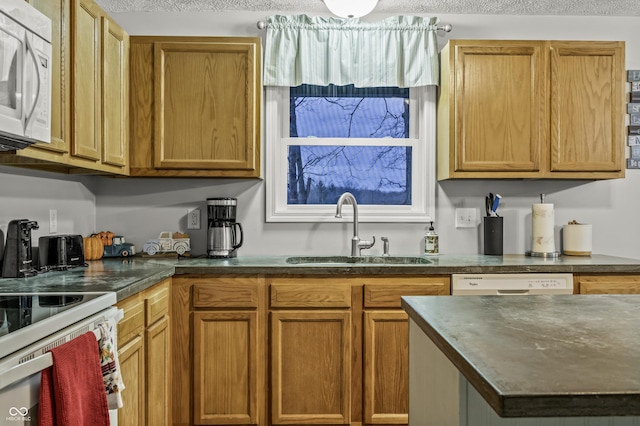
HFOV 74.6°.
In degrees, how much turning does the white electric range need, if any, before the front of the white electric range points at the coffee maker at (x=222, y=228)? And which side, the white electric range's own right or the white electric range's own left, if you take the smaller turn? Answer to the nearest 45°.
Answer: approximately 90° to the white electric range's own left

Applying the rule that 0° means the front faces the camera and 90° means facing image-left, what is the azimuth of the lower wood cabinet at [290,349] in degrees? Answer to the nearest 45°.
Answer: approximately 0°

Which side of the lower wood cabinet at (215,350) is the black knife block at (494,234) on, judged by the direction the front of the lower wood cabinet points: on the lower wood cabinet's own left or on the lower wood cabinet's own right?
on the lower wood cabinet's own left

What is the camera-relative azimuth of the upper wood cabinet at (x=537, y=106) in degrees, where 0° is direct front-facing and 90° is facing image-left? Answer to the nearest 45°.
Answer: approximately 0°

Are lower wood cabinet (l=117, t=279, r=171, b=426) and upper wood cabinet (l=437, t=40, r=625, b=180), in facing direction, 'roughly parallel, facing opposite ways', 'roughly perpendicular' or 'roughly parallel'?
roughly perpendicular

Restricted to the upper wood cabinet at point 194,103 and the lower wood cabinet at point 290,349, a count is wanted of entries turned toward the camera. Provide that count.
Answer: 2

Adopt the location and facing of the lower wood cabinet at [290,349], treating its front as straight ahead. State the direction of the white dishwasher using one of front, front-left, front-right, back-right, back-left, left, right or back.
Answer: left

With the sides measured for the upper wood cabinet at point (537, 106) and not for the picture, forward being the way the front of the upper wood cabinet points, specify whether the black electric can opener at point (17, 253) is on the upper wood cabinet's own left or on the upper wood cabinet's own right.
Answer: on the upper wood cabinet's own right

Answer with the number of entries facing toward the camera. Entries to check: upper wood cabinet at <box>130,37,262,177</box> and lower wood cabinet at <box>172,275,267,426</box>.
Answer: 2

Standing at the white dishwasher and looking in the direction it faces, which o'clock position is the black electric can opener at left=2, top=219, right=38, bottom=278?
The black electric can opener is roughly at 2 o'clock from the white dishwasher.

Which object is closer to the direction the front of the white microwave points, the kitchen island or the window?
the kitchen island
